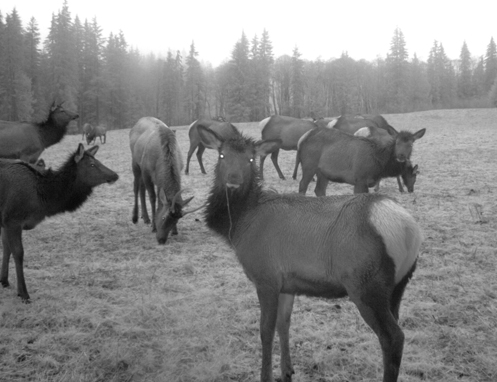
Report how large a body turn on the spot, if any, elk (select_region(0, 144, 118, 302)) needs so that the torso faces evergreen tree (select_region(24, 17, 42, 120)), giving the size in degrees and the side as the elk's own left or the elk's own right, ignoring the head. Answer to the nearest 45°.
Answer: approximately 90° to the elk's own left

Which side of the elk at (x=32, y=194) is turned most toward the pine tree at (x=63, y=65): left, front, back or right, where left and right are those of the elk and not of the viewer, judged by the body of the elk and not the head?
left

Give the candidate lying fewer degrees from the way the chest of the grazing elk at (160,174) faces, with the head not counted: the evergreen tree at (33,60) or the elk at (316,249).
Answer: the elk

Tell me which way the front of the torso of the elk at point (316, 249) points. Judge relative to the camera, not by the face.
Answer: to the viewer's left

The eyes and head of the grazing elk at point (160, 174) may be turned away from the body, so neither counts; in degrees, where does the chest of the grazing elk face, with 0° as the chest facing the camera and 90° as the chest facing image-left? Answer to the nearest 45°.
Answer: approximately 315°

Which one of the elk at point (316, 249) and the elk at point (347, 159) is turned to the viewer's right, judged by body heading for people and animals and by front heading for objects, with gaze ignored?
the elk at point (347, 159)

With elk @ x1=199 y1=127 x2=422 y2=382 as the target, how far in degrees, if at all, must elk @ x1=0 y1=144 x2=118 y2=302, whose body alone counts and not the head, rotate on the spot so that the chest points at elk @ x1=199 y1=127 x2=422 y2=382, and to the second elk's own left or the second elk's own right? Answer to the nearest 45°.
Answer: approximately 45° to the second elk's own right

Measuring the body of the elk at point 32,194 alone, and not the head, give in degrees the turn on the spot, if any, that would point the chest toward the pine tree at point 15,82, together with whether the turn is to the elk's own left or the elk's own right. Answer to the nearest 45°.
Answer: approximately 90° to the elk's own left

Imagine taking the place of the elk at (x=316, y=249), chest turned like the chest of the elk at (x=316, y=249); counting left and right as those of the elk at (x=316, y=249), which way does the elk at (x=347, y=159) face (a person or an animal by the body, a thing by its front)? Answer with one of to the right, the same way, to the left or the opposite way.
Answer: the opposite way

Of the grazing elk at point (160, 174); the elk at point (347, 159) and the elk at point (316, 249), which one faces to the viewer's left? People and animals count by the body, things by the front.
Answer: the elk at point (316, 249)

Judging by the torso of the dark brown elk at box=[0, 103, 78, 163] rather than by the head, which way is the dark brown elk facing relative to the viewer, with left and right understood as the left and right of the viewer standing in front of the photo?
facing to the right of the viewer

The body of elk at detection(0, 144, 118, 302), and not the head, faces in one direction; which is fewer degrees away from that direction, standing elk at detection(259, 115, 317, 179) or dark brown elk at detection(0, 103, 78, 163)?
the standing elk

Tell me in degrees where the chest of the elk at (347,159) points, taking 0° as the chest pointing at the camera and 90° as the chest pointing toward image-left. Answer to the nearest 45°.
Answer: approximately 270°
